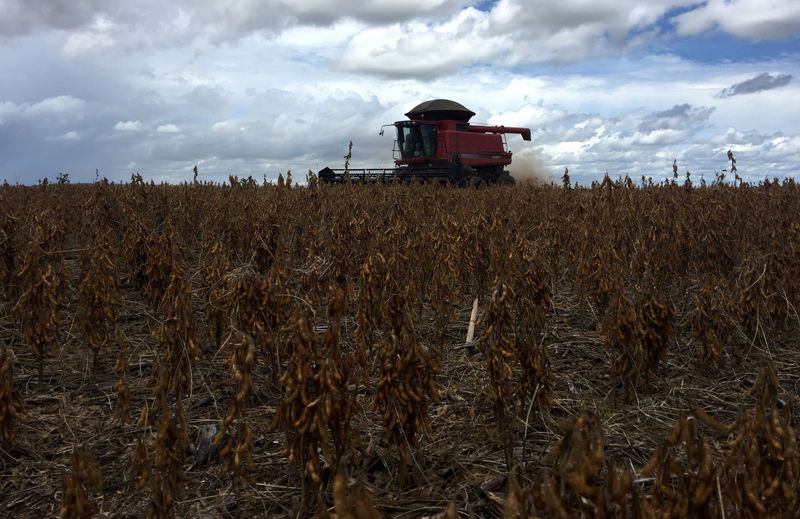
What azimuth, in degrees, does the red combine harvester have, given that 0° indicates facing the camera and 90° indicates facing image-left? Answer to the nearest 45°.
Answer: approximately 45°
